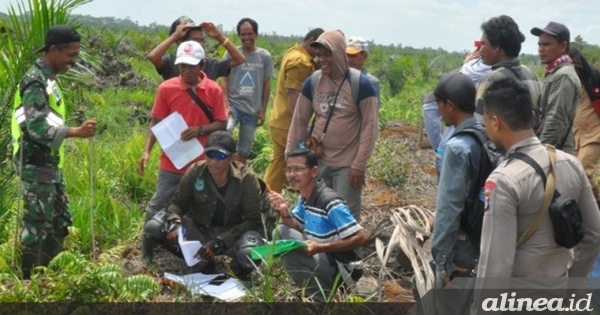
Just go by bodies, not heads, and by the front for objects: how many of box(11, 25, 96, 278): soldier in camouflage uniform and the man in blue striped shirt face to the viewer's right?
1

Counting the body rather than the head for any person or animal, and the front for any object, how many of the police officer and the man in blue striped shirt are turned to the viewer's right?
0

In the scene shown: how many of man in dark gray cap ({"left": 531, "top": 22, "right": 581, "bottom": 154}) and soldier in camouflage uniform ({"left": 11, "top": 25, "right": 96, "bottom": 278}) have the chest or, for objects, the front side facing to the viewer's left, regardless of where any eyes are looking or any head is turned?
1

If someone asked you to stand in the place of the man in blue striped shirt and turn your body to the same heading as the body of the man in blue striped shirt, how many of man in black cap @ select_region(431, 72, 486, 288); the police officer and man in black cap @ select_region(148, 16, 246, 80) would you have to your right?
1

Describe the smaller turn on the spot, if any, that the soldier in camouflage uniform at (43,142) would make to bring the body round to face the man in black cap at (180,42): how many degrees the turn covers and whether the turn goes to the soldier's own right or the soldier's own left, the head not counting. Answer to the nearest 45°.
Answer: approximately 45° to the soldier's own left

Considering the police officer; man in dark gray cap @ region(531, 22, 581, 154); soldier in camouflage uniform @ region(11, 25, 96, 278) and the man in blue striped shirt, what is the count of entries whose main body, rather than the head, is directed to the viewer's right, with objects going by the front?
1

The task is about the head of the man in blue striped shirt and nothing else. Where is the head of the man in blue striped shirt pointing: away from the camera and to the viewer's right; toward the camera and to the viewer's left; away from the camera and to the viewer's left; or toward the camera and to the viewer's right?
toward the camera and to the viewer's left

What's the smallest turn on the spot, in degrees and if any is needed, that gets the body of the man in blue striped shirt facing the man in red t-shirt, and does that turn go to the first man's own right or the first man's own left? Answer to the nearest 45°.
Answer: approximately 90° to the first man's own right

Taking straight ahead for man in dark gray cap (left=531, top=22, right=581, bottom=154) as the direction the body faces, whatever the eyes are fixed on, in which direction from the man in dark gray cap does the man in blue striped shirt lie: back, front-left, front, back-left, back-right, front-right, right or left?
front-left

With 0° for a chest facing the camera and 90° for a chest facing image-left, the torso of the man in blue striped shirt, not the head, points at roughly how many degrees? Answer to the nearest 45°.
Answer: approximately 45°

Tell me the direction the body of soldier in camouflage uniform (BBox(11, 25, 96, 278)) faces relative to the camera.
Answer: to the viewer's right

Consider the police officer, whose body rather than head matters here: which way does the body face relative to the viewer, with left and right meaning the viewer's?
facing away from the viewer and to the left of the viewer

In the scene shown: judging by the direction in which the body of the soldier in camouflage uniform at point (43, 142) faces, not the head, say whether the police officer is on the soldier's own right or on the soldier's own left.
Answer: on the soldier's own right

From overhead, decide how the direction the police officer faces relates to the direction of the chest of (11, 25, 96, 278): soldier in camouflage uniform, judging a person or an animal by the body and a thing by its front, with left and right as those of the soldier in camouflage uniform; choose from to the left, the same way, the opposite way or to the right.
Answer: to the left

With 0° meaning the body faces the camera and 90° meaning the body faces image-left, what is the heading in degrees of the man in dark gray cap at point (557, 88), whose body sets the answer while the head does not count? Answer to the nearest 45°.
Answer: approximately 90°

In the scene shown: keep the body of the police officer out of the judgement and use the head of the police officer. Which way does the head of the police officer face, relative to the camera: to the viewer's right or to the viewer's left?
to the viewer's left

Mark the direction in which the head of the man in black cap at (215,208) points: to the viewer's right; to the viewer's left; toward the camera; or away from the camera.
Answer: toward the camera
